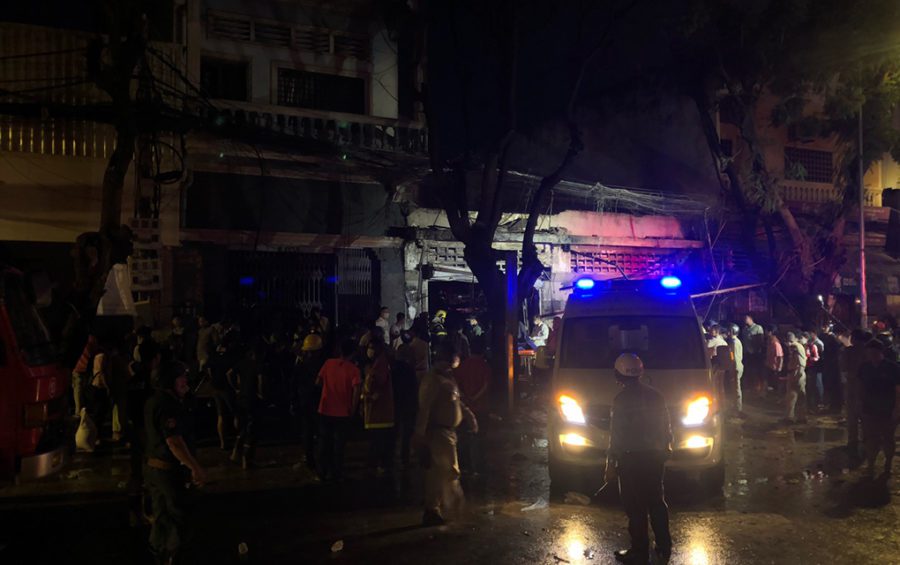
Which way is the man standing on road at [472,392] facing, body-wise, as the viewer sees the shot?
away from the camera

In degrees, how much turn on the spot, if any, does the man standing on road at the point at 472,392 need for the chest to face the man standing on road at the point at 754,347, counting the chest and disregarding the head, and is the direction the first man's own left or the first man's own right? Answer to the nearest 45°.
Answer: approximately 45° to the first man's own right

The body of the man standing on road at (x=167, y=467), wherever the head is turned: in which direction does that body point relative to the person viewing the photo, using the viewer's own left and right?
facing to the right of the viewer

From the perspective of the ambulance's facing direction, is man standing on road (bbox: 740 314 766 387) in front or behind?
behind

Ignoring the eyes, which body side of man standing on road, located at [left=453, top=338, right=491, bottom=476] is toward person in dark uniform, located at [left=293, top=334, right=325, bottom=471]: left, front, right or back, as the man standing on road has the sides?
left

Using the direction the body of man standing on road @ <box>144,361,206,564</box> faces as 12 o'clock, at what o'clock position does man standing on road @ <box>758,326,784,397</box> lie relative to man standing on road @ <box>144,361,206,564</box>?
man standing on road @ <box>758,326,784,397</box> is roughly at 11 o'clock from man standing on road @ <box>144,361,206,564</box>.

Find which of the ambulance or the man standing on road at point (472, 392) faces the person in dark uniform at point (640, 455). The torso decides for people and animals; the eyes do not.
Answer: the ambulance

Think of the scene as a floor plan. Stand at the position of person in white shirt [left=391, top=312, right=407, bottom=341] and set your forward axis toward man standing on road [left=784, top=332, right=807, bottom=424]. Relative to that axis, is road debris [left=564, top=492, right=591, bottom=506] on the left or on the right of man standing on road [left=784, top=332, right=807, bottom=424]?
right
